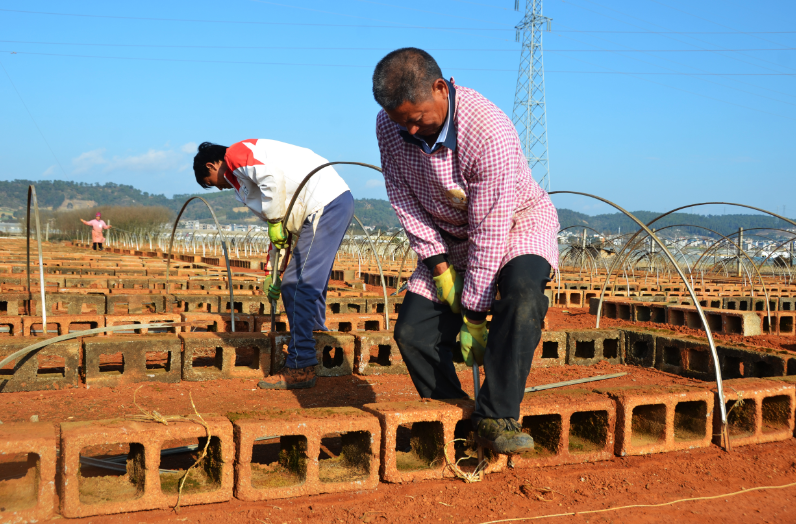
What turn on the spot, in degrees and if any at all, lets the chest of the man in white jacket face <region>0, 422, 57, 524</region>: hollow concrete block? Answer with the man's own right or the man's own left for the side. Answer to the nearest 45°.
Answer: approximately 45° to the man's own left

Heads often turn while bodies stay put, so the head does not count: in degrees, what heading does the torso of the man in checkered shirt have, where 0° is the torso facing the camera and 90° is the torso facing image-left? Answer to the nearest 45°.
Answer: approximately 45°

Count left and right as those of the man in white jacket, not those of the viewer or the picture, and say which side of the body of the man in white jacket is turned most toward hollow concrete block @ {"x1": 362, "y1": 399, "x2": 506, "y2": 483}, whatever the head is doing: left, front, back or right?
left

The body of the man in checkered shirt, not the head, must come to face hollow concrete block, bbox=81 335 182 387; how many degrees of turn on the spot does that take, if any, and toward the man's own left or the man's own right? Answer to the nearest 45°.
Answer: approximately 90° to the man's own right

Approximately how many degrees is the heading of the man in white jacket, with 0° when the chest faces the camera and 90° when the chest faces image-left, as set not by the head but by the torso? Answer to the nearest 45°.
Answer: approximately 90°

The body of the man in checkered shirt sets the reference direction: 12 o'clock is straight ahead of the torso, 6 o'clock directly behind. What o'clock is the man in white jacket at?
The man in white jacket is roughly at 3 o'clock from the man in checkered shirt.

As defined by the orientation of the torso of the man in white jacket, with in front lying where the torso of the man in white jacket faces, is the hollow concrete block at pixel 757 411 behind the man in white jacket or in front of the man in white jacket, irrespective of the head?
behind
